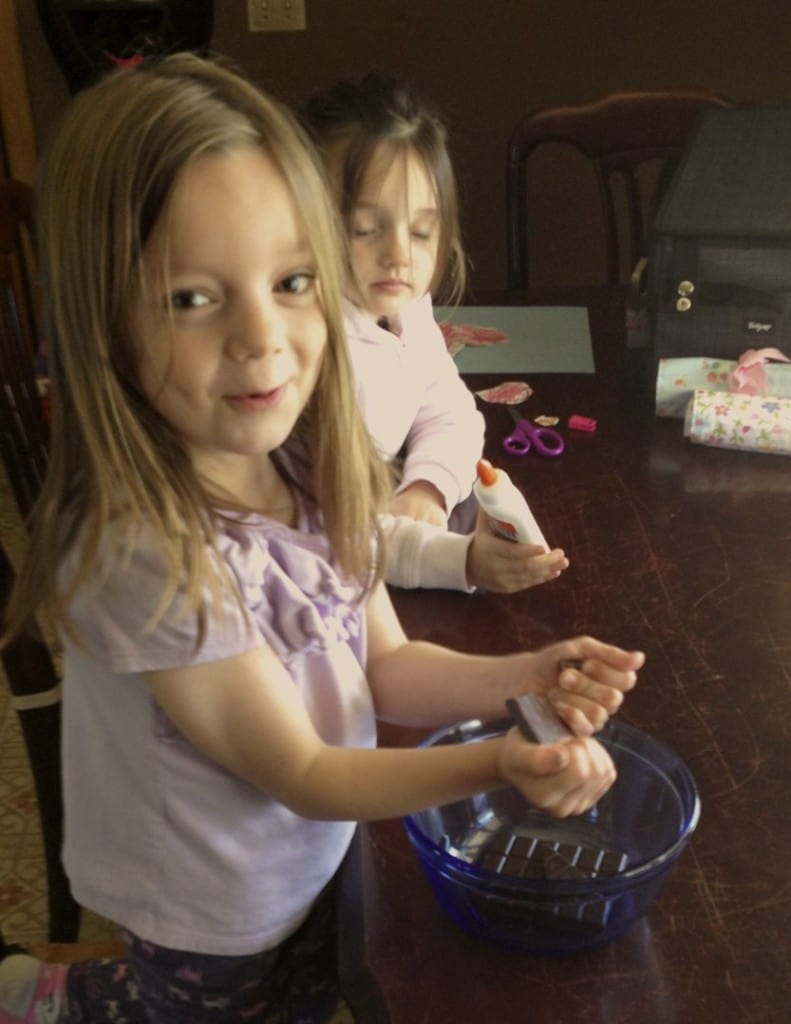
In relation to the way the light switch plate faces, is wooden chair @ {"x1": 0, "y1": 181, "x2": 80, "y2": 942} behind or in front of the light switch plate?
in front

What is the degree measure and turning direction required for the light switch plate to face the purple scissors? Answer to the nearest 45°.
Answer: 0° — it already faces it

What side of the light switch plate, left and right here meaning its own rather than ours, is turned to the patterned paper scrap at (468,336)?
front

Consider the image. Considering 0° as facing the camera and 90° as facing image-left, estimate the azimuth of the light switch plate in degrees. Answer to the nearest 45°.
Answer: approximately 0°

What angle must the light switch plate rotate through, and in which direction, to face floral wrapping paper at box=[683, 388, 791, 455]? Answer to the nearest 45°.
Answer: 0° — it already faces it

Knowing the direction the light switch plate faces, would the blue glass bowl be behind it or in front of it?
in front

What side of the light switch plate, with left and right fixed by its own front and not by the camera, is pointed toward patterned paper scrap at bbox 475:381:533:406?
front

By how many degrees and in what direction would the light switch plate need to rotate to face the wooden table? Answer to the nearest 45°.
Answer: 0° — it already faces it
